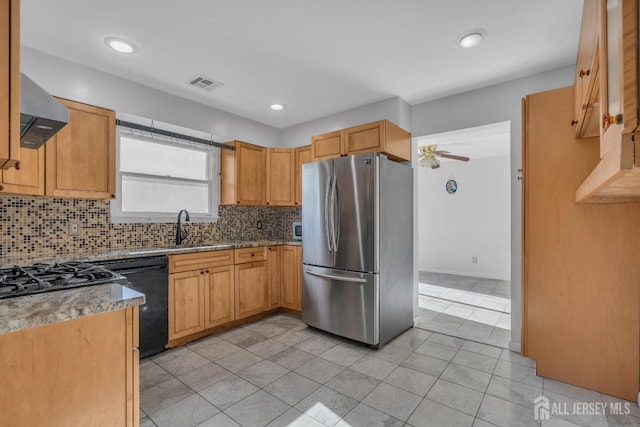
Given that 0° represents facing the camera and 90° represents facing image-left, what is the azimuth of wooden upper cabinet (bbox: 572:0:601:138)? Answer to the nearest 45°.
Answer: approximately 90°

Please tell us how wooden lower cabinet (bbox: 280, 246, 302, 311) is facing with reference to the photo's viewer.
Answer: facing the viewer and to the left of the viewer

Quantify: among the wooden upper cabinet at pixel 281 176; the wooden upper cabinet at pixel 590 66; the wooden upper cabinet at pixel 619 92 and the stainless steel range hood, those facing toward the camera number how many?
1

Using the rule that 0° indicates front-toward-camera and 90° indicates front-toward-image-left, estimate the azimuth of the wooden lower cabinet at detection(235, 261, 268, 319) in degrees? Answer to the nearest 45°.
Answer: approximately 315°

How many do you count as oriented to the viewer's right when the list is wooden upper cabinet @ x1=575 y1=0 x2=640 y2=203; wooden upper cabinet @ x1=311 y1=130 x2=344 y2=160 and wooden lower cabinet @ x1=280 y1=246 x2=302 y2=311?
0

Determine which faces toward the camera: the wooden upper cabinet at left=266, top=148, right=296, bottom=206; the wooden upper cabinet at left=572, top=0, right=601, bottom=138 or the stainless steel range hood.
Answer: the wooden upper cabinet at left=266, top=148, right=296, bottom=206

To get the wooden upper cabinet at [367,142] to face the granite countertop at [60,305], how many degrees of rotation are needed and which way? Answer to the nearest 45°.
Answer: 0° — it already faces it

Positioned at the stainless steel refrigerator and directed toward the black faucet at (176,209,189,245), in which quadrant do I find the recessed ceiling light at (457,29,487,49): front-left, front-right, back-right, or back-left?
back-left

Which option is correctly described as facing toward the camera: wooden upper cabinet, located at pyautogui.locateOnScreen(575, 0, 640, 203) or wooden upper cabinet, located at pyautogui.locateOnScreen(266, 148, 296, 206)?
wooden upper cabinet, located at pyautogui.locateOnScreen(266, 148, 296, 206)

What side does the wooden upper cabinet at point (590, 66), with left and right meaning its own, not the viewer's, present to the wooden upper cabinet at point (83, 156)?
front

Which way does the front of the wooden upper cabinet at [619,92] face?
to the viewer's left

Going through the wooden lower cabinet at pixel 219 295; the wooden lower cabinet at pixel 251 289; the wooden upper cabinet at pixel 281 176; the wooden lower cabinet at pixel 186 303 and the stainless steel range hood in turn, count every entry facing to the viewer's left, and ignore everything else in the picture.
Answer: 0

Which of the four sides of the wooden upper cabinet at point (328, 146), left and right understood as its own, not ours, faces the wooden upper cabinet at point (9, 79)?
front

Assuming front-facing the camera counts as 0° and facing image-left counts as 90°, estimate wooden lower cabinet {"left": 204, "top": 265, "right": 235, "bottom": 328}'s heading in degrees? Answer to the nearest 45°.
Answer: approximately 315°

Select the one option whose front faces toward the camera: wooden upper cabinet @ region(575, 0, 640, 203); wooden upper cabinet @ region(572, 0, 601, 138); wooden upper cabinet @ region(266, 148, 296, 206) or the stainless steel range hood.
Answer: wooden upper cabinet @ region(266, 148, 296, 206)

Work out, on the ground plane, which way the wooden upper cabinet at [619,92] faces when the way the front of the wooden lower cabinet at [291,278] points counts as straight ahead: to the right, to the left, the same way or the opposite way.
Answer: to the right
